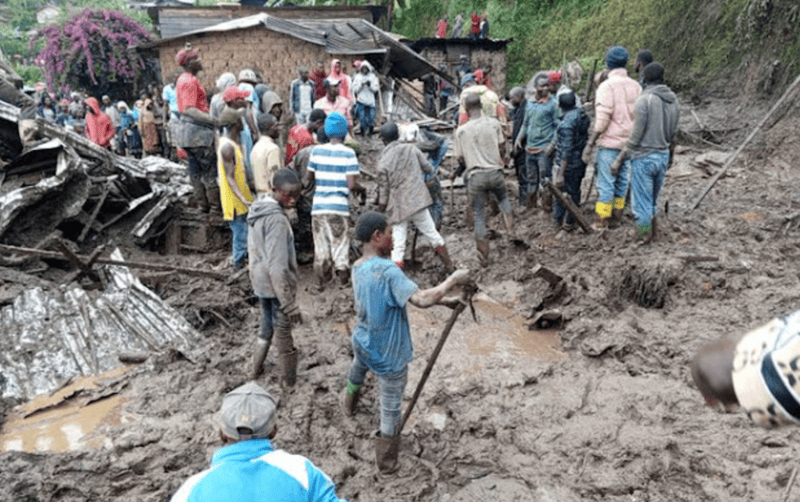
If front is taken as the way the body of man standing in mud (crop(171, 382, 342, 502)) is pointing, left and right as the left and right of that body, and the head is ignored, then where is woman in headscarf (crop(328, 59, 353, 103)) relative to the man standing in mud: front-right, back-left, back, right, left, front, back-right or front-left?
front

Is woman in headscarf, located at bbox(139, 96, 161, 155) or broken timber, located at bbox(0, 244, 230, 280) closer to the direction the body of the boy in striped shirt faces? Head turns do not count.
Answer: the woman in headscarf

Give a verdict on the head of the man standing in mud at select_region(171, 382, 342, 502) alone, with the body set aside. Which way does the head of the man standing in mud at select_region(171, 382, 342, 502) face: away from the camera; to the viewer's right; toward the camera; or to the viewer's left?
away from the camera

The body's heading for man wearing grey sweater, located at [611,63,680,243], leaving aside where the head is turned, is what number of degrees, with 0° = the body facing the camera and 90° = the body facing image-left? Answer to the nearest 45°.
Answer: approximately 135°

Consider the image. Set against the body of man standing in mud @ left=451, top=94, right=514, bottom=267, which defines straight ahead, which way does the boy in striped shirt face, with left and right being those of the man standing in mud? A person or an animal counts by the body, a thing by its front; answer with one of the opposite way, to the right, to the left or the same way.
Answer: the same way

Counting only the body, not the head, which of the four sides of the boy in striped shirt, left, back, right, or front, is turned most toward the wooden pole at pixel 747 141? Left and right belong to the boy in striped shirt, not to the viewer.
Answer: right

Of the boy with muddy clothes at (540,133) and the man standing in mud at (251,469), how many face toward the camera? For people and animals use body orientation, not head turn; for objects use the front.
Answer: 1

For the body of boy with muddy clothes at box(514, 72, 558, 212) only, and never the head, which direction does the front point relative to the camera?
toward the camera

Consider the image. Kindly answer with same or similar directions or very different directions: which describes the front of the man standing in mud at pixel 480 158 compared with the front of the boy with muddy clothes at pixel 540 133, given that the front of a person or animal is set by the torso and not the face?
very different directions

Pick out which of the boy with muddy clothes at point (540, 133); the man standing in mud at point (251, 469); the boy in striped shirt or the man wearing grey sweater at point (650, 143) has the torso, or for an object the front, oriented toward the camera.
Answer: the boy with muddy clothes

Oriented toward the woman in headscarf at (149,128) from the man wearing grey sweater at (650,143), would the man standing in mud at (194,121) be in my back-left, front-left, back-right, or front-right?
front-left

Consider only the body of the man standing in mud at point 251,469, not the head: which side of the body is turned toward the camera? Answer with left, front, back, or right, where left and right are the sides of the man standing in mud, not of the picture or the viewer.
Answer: back

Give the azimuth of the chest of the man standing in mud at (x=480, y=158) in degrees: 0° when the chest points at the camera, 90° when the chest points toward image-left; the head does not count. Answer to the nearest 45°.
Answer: approximately 180°

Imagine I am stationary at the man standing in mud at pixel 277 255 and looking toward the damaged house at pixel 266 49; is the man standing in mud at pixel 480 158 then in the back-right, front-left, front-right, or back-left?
front-right

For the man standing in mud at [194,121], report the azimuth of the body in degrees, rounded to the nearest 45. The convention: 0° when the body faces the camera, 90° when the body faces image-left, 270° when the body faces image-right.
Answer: approximately 270°

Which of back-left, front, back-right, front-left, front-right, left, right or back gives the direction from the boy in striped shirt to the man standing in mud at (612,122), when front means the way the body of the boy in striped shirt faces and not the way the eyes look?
right

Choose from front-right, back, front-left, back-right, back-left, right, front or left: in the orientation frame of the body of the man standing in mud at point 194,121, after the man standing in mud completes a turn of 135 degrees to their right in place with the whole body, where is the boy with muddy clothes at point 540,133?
back-left

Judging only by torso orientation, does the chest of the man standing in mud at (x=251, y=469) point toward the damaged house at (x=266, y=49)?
yes

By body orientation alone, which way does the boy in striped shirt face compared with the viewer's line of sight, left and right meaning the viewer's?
facing away from the viewer
